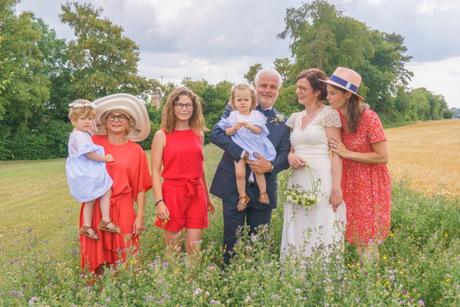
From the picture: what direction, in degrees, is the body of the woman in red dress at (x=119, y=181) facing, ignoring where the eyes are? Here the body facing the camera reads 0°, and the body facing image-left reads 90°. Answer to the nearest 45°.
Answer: approximately 0°

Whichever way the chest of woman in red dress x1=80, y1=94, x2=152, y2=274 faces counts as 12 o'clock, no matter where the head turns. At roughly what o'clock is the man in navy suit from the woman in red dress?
The man in navy suit is roughly at 9 o'clock from the woman in red dress.

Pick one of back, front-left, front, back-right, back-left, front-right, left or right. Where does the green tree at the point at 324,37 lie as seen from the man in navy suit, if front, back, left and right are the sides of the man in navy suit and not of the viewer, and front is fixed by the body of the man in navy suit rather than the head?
back

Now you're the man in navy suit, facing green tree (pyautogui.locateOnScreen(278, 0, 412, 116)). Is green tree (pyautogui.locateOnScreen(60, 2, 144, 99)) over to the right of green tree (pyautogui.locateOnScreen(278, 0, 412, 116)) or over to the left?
left

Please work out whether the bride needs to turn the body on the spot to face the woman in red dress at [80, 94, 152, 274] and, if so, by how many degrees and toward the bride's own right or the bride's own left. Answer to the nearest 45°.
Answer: approximately 45° to the bride's own right

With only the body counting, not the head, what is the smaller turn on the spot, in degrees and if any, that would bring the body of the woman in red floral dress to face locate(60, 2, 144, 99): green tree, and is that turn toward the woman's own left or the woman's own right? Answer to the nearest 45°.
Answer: approximately 90° to the woman's own right

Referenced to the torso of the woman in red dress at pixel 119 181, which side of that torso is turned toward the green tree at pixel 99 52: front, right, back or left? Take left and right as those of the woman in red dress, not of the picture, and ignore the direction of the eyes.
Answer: back

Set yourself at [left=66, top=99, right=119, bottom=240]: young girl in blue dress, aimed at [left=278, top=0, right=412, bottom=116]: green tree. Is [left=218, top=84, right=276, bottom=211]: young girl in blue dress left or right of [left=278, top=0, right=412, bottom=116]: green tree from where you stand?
right

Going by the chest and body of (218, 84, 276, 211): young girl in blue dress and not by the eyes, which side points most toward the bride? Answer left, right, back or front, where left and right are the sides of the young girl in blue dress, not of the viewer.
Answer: left

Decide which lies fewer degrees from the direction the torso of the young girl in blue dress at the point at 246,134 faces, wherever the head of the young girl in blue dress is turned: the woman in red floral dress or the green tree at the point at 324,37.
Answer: the woman in red floral dress

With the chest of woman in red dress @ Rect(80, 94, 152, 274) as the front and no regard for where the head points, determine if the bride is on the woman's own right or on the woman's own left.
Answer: on the woman's own left

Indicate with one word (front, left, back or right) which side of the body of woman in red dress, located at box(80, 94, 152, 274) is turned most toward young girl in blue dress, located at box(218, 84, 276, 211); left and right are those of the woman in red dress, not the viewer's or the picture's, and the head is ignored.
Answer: left

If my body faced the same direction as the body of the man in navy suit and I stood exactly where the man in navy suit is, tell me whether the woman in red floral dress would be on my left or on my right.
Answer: on my left
